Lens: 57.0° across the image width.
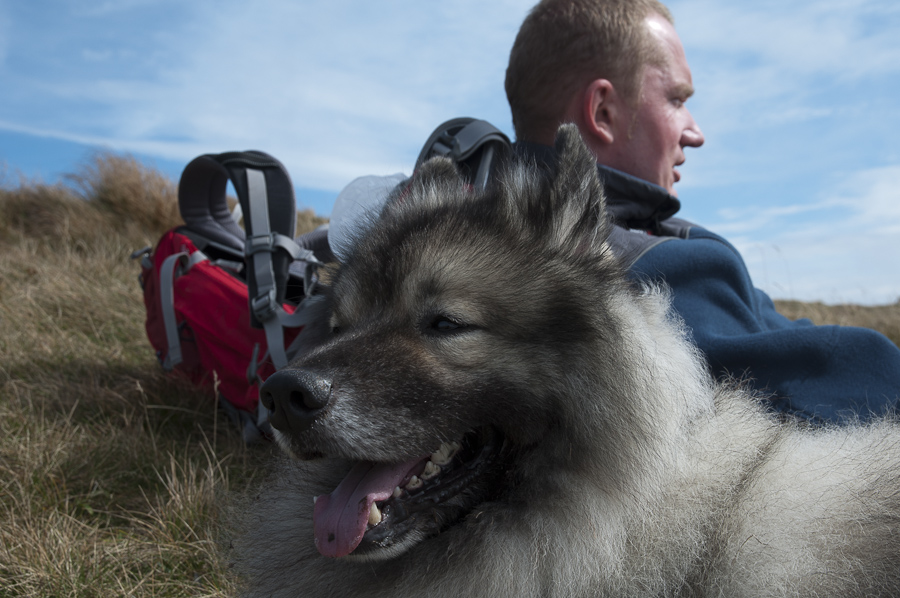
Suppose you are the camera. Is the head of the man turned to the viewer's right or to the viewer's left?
to the viewer's right

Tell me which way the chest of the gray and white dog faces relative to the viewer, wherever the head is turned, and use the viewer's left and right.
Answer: facing to the left of the viewer

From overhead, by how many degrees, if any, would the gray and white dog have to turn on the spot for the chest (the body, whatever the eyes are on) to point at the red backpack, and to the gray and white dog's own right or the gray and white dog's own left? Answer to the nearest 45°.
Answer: approximately 45° to the gray and white dog's own right

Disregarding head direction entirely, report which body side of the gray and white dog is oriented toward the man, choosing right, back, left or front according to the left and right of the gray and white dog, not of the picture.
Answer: right
